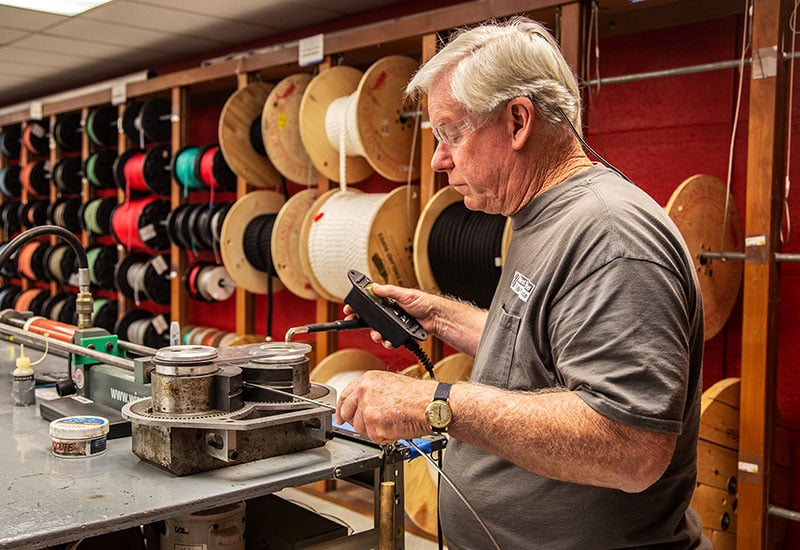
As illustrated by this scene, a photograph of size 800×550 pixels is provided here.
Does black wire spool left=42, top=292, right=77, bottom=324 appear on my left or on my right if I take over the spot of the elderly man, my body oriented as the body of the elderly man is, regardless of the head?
on my right

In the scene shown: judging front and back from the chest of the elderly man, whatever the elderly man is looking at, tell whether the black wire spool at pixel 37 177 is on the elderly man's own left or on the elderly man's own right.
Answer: on the elderly man's own right

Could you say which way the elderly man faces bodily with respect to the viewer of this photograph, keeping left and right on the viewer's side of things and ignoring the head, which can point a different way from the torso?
facing to the left of the viewer

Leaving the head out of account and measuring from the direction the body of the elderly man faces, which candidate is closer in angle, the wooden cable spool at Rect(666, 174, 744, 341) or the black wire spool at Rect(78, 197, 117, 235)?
the black wire spool

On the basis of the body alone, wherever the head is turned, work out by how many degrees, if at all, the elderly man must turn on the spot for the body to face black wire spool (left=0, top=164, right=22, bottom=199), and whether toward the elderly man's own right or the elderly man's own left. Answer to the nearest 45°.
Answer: approximately 45° to the elderly man's own right

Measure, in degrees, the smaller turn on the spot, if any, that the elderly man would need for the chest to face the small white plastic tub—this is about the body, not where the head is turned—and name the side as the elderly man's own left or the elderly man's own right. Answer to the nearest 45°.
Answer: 0° — they already face it

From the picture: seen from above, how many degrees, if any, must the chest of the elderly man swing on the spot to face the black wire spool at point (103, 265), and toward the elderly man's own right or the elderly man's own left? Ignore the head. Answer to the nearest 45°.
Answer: approximately 45° to the elderly man's own right
